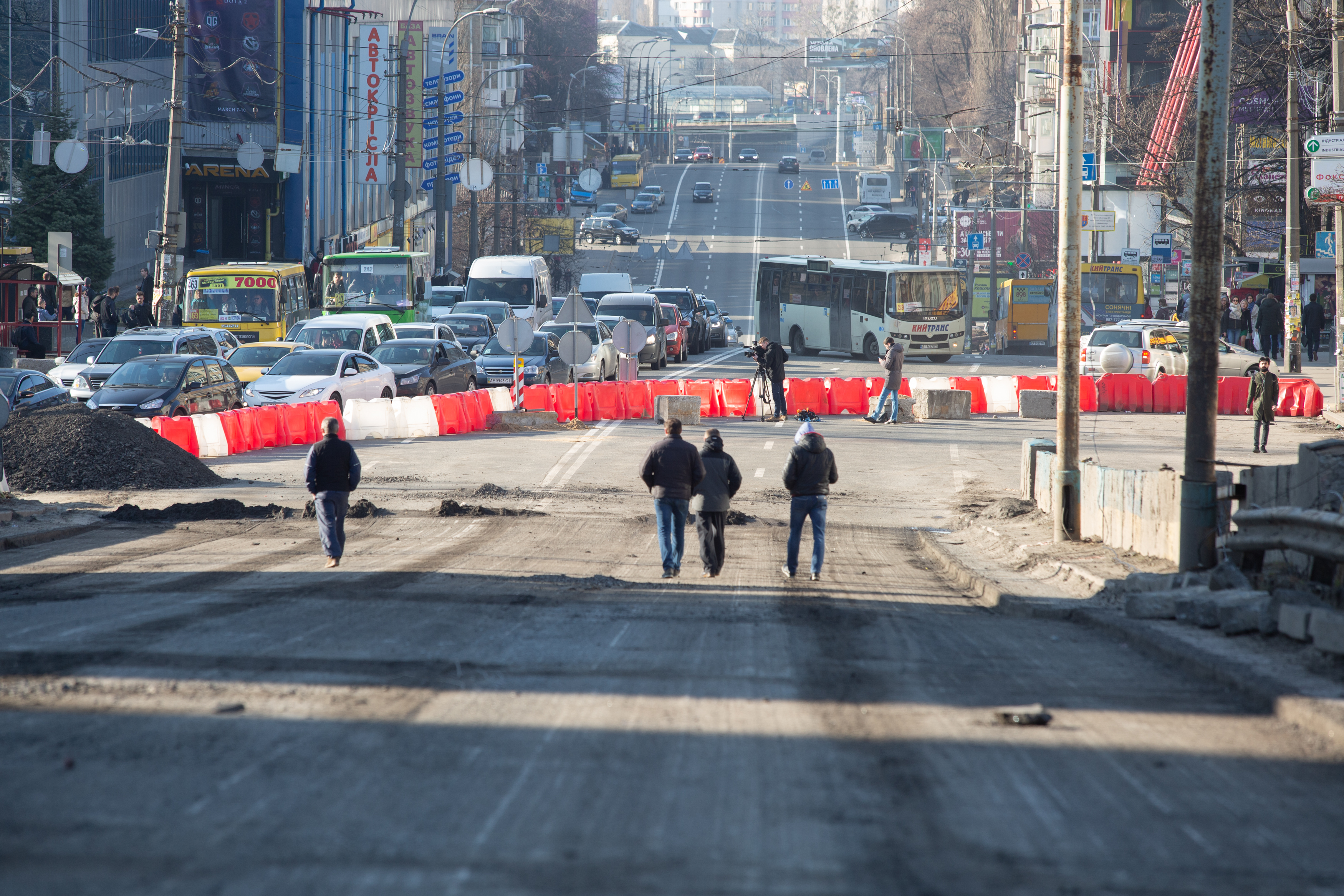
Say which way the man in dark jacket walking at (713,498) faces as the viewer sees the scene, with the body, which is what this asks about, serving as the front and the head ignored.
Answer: away from the camera

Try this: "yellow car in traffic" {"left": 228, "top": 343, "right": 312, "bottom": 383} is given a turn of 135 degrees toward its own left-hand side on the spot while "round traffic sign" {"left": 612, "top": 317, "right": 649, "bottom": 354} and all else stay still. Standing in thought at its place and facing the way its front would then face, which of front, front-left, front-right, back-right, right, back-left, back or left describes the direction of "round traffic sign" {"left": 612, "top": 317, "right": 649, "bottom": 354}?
front-right

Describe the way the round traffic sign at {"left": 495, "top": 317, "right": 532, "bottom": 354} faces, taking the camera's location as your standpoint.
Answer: facing away from the viewer

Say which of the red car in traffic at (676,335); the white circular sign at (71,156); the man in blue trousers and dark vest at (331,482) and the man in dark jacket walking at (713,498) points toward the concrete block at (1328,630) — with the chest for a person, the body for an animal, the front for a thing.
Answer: the red car in traffic

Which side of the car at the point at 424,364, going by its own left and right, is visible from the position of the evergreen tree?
right

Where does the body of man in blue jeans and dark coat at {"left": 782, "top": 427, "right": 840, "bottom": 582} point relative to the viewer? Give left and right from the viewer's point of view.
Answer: facing away from the viewer

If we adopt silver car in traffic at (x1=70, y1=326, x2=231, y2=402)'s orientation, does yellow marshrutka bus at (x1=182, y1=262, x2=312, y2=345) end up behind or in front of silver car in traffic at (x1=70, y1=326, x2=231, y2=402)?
behind

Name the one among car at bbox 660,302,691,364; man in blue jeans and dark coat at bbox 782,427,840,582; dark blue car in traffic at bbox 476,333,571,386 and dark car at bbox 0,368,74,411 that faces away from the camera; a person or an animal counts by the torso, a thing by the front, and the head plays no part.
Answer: the man in blue jeans and dark coat

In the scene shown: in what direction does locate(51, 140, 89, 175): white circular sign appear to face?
away from the camera

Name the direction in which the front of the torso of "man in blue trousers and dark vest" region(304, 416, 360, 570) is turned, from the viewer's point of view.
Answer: away from the camera

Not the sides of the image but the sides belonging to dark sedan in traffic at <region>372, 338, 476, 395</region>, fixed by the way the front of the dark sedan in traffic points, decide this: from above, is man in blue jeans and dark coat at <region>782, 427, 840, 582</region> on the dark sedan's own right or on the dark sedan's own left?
on the dark sedan's own left

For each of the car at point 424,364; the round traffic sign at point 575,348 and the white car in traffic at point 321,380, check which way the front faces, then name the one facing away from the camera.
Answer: the round traffic sign
